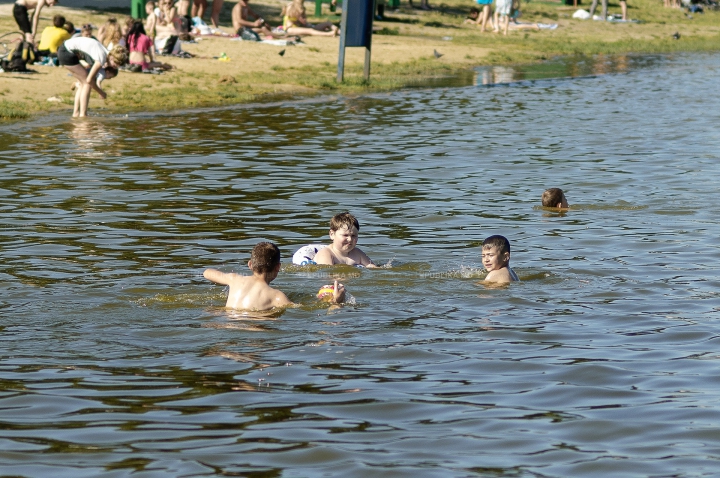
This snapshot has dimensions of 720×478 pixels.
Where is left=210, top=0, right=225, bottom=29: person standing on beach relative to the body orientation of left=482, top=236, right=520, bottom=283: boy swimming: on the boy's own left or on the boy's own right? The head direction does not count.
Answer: on the boy's own right

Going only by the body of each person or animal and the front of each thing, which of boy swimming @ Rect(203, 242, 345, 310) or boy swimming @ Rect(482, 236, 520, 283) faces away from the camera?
boy swimming @ Rect(203, 242, 345, 310)

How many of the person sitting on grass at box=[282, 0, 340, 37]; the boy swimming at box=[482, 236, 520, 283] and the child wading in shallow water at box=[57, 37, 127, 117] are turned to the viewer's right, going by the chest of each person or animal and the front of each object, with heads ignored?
2

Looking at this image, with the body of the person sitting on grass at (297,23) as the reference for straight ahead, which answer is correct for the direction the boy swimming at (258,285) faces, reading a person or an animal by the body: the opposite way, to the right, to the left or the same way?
to the left

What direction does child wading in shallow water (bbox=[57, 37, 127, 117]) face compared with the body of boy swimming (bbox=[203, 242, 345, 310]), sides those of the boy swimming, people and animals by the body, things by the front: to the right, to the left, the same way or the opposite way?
to the right

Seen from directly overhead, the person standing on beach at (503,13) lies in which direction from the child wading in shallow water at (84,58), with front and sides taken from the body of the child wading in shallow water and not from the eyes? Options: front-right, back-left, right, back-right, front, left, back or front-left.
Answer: front-left

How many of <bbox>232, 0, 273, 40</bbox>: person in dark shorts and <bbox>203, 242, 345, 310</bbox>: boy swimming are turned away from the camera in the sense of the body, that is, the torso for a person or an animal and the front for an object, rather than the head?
1

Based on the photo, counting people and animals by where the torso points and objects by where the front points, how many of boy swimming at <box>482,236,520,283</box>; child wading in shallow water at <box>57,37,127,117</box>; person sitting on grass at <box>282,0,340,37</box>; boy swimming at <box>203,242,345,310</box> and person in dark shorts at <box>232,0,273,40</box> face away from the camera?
1

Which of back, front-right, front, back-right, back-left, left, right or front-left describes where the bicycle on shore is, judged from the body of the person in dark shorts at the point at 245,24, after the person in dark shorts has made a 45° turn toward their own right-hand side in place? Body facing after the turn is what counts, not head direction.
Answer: right

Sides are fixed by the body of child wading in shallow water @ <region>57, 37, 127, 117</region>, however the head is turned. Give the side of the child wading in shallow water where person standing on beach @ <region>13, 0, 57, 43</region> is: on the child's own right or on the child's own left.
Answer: on the child's own left

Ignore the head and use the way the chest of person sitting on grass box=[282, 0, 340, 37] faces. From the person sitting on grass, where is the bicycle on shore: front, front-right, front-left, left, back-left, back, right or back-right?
back-right

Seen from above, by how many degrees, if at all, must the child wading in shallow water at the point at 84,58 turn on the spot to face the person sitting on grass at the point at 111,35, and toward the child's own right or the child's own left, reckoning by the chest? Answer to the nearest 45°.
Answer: approximately 90° to the child's own left

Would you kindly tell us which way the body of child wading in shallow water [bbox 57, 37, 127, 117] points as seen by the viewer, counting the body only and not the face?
to the viewer's right

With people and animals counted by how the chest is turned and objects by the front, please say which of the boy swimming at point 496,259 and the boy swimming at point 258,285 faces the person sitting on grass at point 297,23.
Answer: the boy swimming at point 258,285

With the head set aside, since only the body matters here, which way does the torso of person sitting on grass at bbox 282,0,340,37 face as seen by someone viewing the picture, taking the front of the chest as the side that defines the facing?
to the viewer's right
